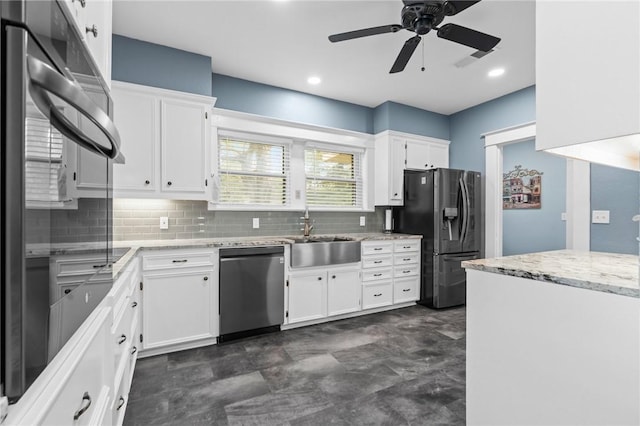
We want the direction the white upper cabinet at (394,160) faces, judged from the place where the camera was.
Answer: facing the viewer and to the right of the viewer

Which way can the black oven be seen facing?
to the viewer's right

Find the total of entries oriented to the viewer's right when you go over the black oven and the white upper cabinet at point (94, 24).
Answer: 2

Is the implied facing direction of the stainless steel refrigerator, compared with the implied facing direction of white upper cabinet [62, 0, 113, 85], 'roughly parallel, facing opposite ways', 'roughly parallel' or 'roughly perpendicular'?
roughly perpendicular

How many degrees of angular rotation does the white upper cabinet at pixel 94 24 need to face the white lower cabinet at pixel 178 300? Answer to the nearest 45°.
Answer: approximately 45° to its left

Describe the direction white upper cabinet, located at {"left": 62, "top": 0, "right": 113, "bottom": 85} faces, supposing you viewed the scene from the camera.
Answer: facing to the right of the viewer

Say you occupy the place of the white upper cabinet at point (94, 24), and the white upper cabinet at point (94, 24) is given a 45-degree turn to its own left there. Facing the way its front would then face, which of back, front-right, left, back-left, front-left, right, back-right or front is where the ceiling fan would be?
front-right

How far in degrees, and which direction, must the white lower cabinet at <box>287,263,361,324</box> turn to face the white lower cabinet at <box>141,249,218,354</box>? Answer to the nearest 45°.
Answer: approximately 90° to its right
